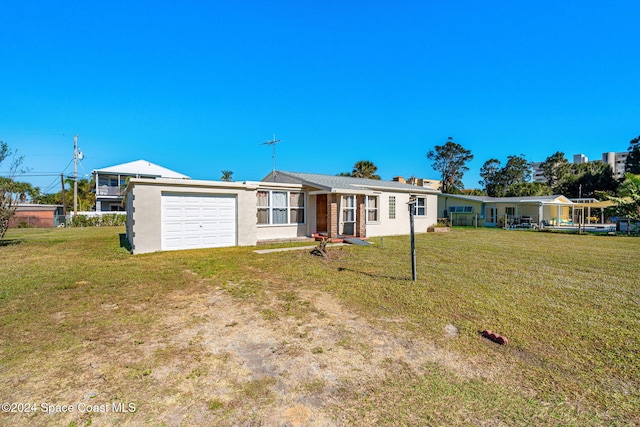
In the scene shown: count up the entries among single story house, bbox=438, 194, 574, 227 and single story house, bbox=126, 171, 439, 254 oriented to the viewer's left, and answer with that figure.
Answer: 0

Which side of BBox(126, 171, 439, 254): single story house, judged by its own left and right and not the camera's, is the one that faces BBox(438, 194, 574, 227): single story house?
left

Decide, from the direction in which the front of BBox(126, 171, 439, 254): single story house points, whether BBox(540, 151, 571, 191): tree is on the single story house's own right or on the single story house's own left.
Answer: on the single story house's own left

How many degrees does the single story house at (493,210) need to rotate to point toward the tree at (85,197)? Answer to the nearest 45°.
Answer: approximately 90° to its right

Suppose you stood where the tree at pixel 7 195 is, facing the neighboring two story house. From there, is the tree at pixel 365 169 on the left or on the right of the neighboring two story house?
right

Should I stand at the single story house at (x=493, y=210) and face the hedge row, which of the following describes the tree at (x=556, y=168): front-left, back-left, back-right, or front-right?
back-right

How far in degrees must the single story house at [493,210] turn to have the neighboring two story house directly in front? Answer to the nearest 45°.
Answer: approximately 90° to its right

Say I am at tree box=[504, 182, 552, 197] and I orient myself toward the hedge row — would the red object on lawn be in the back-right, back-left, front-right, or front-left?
front-left

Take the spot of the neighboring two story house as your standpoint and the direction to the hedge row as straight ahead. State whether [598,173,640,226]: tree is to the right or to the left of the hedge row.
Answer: left

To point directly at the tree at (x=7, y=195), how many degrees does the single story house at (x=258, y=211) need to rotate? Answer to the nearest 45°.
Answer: approximately 135° to its right

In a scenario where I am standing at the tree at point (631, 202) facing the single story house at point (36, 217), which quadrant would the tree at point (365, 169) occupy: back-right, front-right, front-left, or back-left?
front-right

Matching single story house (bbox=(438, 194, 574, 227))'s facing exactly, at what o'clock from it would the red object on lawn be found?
The red object on lawn is roughly at 12 o'clock from the single story house.

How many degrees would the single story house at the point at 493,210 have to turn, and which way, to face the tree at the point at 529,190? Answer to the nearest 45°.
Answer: approximately 180°

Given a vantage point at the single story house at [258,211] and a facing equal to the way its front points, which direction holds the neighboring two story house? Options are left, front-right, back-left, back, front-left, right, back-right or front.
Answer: back

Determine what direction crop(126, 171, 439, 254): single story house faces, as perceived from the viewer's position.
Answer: facing the viewer and to the right of the viewer

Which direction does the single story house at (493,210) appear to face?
toward the camera
